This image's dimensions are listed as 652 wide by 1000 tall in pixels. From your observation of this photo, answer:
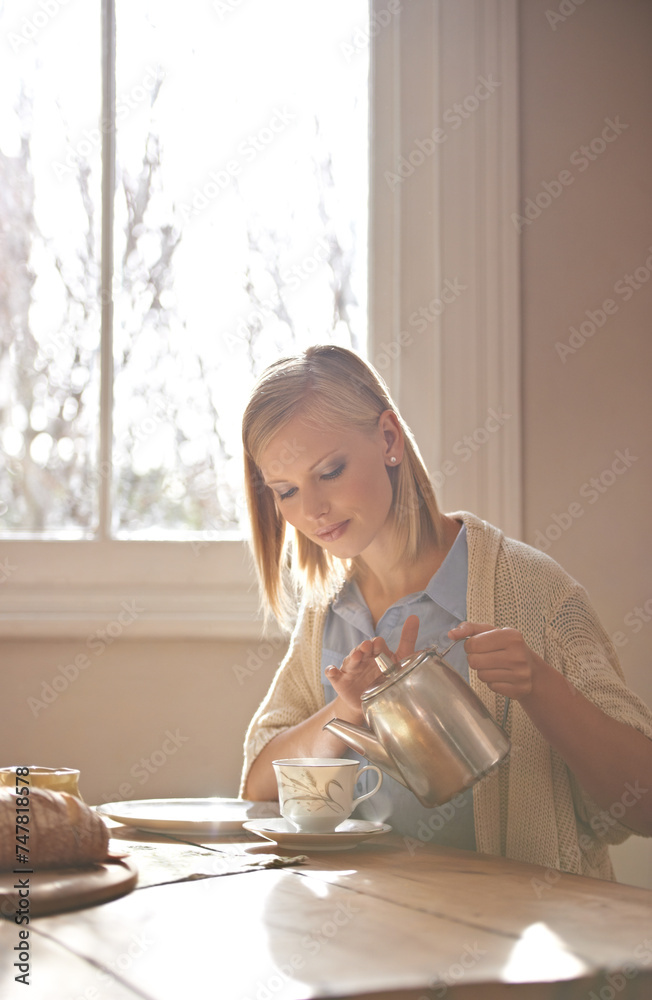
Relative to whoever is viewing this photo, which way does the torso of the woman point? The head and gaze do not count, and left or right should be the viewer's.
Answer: facing the viewer and to the left of the viewer

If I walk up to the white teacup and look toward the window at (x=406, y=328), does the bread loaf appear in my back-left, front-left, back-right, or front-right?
back-left

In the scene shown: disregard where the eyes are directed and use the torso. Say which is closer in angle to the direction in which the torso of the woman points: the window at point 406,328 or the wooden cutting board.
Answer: the wooden cutting board

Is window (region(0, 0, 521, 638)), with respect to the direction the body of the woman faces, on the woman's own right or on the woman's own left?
on the woman's own right

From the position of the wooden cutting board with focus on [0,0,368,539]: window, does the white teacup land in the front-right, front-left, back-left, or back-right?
front-right

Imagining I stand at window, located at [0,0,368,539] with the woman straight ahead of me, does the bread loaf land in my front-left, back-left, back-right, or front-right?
front-right

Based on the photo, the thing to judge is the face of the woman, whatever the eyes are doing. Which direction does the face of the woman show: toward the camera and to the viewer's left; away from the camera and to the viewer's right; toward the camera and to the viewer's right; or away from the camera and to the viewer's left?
toward the camera and to the viewer's left

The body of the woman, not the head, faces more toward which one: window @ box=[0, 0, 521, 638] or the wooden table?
the wooden table

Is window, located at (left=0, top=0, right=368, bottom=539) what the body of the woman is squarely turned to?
no
